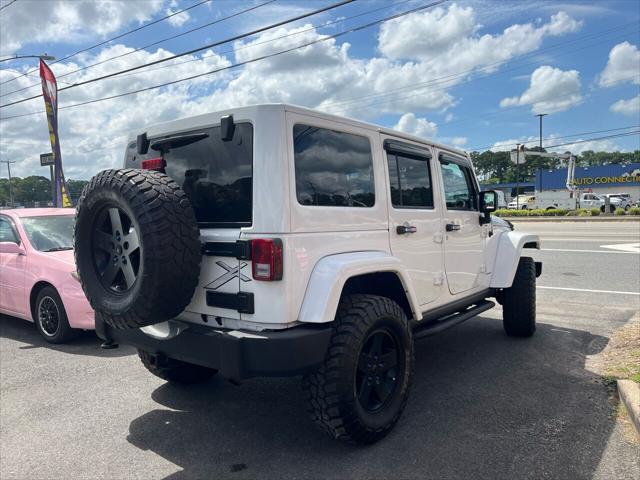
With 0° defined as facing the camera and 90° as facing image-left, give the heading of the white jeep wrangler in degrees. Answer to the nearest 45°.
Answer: approximately 225°

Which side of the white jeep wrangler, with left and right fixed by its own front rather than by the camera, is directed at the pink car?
left

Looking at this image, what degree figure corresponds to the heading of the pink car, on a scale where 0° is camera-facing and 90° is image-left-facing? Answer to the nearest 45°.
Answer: approximately 315°

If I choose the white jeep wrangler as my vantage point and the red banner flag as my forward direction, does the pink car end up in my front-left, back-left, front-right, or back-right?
front-left

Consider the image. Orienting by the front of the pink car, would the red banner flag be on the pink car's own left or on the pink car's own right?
on the pink car's own left

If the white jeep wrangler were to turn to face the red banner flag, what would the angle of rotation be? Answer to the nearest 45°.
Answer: approximately 90° to its left
